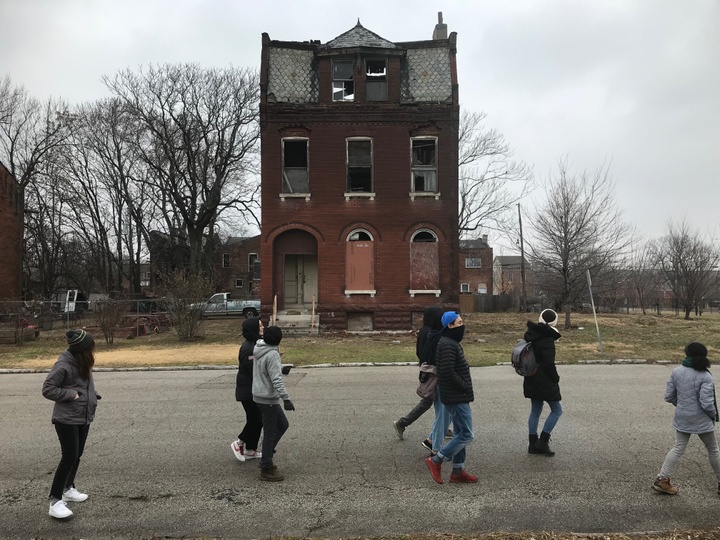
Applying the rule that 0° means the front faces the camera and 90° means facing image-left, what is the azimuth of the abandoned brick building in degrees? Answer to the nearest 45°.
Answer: approximately 0°

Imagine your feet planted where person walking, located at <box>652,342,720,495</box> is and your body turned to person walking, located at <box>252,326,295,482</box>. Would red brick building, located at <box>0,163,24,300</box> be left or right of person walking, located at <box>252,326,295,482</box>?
right

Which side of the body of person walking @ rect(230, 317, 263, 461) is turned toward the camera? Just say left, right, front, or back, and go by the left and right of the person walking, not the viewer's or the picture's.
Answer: right

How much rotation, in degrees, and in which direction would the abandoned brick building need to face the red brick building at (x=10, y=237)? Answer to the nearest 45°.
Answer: approximately 135° to its right

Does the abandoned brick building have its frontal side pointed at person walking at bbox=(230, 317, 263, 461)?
yes

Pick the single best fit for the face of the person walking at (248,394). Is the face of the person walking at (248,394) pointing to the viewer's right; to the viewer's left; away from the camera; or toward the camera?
to the viewer's right

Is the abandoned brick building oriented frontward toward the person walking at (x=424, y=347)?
yes
